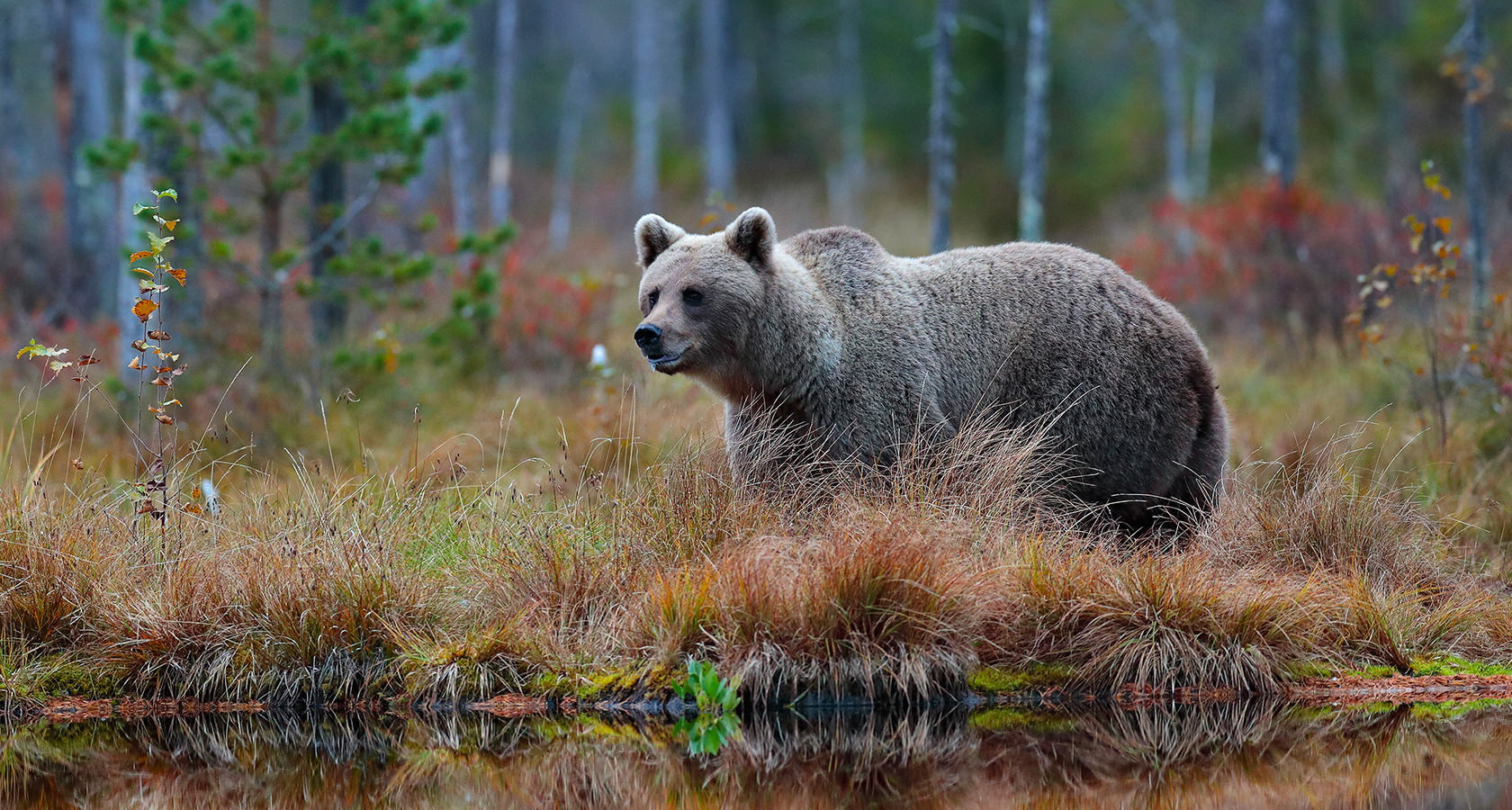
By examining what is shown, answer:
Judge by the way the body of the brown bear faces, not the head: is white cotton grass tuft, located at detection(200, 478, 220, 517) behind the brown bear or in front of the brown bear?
in front

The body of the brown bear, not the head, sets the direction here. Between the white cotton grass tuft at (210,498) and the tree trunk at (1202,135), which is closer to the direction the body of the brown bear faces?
the white cotton grass tuft

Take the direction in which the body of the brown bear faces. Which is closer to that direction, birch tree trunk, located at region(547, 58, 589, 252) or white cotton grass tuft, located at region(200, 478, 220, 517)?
the white cotton grass tuft

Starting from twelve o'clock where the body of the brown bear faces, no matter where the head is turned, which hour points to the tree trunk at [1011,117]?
The tree trunk is roughly at 3 o'clock from the brown bear.

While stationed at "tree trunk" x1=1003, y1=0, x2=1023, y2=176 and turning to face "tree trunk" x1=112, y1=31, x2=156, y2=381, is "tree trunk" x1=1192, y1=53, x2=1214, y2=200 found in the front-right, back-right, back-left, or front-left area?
back-left

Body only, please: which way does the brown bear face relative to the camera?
to the viewer's left

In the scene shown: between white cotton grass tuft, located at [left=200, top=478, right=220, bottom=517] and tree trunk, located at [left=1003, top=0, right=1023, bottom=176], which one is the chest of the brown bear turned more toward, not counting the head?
the white cotton grass tuft

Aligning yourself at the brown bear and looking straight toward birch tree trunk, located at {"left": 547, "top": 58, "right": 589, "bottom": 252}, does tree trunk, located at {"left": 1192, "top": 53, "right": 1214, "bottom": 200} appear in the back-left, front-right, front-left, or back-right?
front-right

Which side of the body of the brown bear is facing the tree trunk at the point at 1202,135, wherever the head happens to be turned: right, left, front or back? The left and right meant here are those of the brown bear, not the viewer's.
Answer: right

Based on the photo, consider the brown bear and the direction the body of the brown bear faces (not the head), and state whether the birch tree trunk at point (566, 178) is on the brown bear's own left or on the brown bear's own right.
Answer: on the brown bear's own right

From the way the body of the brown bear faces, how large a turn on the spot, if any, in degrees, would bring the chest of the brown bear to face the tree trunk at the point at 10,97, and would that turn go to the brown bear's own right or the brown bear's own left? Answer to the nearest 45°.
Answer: approximately 45° to the brown bear's own right
